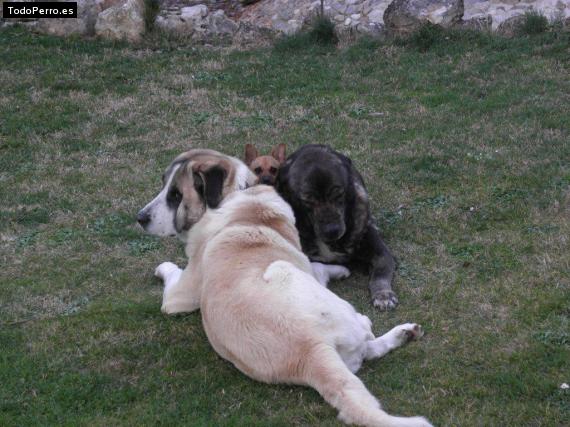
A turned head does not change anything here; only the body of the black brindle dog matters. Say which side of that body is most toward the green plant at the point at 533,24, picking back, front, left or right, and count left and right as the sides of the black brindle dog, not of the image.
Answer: back

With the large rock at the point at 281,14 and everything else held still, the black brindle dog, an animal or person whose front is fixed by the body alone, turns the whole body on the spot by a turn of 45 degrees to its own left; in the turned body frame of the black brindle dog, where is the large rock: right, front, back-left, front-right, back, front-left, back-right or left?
back-left

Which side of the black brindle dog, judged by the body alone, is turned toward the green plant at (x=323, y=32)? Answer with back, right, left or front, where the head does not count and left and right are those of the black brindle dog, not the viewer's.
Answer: back

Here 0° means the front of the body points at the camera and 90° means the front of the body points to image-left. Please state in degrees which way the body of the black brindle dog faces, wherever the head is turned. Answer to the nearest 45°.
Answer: approximately 0°

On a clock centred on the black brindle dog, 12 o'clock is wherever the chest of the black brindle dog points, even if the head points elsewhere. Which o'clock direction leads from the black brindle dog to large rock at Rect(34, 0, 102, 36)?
The large rock is roughly at 5 o'clock from the black brindle dog.

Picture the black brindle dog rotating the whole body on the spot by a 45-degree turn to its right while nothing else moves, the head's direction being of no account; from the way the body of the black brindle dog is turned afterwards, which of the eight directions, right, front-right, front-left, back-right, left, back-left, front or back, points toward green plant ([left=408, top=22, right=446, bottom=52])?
back-right

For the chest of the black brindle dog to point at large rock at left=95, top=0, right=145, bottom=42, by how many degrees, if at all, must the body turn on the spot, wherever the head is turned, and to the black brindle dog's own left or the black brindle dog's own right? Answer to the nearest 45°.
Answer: approximately 135° to the black brindle dog's own right

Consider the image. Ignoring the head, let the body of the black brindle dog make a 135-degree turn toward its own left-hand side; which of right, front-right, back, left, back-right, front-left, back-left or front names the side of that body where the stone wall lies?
front-left

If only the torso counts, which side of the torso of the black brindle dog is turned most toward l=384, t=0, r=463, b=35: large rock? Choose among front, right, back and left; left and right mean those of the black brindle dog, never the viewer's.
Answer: back

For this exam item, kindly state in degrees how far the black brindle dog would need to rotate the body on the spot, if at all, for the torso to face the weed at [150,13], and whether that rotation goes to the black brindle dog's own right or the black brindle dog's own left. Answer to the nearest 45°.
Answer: approximately 135° to the black brindle dog's own right
